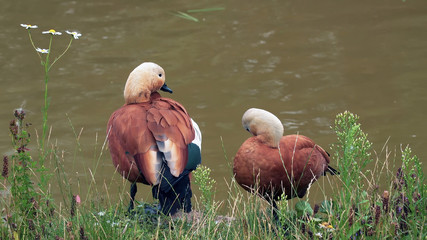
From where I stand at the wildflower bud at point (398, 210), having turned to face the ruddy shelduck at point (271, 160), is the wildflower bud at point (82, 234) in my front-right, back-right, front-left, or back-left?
front-left

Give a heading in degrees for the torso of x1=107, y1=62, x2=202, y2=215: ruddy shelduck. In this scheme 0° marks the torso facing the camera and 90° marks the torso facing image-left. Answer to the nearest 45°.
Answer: approximately 135°

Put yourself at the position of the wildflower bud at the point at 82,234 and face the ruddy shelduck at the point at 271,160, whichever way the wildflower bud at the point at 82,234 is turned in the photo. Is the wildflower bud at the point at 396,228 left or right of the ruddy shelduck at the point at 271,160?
right

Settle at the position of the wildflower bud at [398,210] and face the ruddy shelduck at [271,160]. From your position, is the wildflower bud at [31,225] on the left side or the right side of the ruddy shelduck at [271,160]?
left

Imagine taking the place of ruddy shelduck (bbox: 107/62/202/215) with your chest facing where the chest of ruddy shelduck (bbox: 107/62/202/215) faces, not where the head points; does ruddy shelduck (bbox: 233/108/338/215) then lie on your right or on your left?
on your right

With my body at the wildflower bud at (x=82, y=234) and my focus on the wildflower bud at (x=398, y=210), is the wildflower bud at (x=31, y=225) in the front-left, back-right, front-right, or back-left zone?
back-left

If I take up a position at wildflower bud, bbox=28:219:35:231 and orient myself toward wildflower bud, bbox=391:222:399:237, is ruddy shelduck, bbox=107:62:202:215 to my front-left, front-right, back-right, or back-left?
front-left

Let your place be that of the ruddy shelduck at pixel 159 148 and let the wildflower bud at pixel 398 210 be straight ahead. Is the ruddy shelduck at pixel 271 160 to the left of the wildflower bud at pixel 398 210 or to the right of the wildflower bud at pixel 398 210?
left

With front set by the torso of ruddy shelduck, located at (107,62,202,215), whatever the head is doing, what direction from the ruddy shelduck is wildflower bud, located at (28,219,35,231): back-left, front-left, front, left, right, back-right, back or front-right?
left

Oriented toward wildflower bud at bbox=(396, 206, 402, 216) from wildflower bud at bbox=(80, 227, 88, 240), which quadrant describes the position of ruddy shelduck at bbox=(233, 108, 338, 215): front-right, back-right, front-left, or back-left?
front-left
